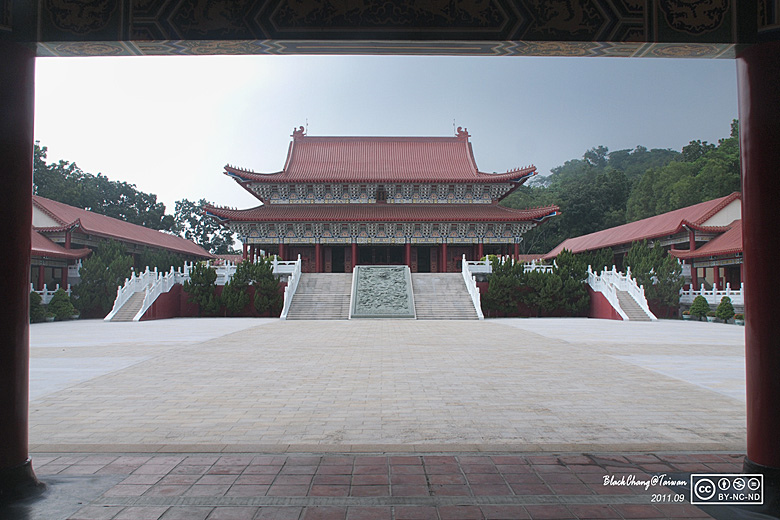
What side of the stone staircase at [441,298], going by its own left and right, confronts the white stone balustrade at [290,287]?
right

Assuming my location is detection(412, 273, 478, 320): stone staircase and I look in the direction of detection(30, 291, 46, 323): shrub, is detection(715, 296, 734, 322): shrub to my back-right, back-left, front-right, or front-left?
back-left

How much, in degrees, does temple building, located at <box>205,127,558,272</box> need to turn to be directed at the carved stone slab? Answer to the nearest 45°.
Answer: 0° — it already faces it

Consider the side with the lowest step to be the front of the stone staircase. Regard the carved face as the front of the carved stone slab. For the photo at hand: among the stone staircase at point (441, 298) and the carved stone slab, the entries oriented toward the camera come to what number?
2

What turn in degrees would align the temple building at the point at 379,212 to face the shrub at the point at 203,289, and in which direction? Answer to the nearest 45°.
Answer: approximately 45° to its right

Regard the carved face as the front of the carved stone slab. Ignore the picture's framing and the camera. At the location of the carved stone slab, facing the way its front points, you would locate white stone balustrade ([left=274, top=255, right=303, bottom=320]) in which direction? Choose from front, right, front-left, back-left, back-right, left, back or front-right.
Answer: right

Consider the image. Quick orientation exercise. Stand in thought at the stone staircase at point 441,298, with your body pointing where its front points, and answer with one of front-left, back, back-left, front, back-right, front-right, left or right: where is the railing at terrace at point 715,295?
left

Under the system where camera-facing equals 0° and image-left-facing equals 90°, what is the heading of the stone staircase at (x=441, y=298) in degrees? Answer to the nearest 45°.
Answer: approximately 0°
